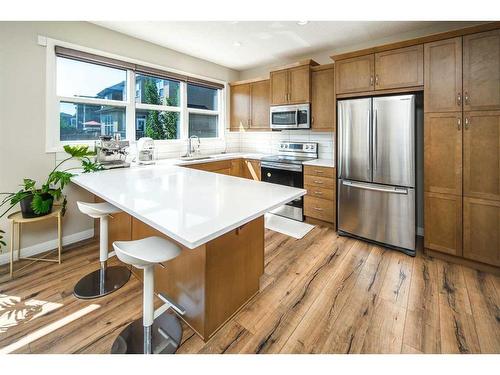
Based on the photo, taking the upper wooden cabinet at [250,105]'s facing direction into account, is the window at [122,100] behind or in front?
in front

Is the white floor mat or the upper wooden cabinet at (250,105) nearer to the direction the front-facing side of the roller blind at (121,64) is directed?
the white floor mat

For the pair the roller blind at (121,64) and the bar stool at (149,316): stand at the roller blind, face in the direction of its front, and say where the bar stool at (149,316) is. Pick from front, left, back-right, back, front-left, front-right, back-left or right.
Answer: front-right

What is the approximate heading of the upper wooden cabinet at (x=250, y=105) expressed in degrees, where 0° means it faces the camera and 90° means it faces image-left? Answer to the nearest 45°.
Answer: approximately 45°

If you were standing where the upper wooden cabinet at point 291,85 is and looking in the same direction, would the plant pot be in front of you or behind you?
in front
